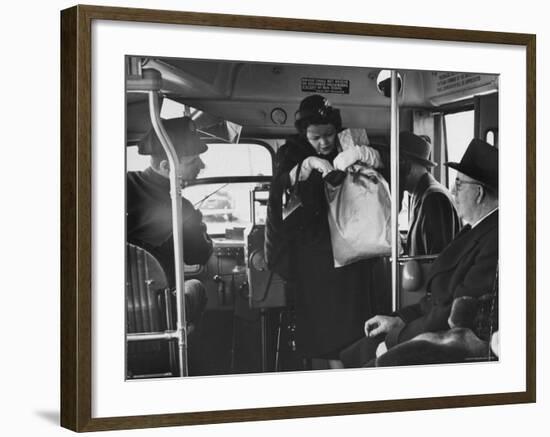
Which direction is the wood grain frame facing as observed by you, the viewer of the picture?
facing the viewer and to the right of the viewer
